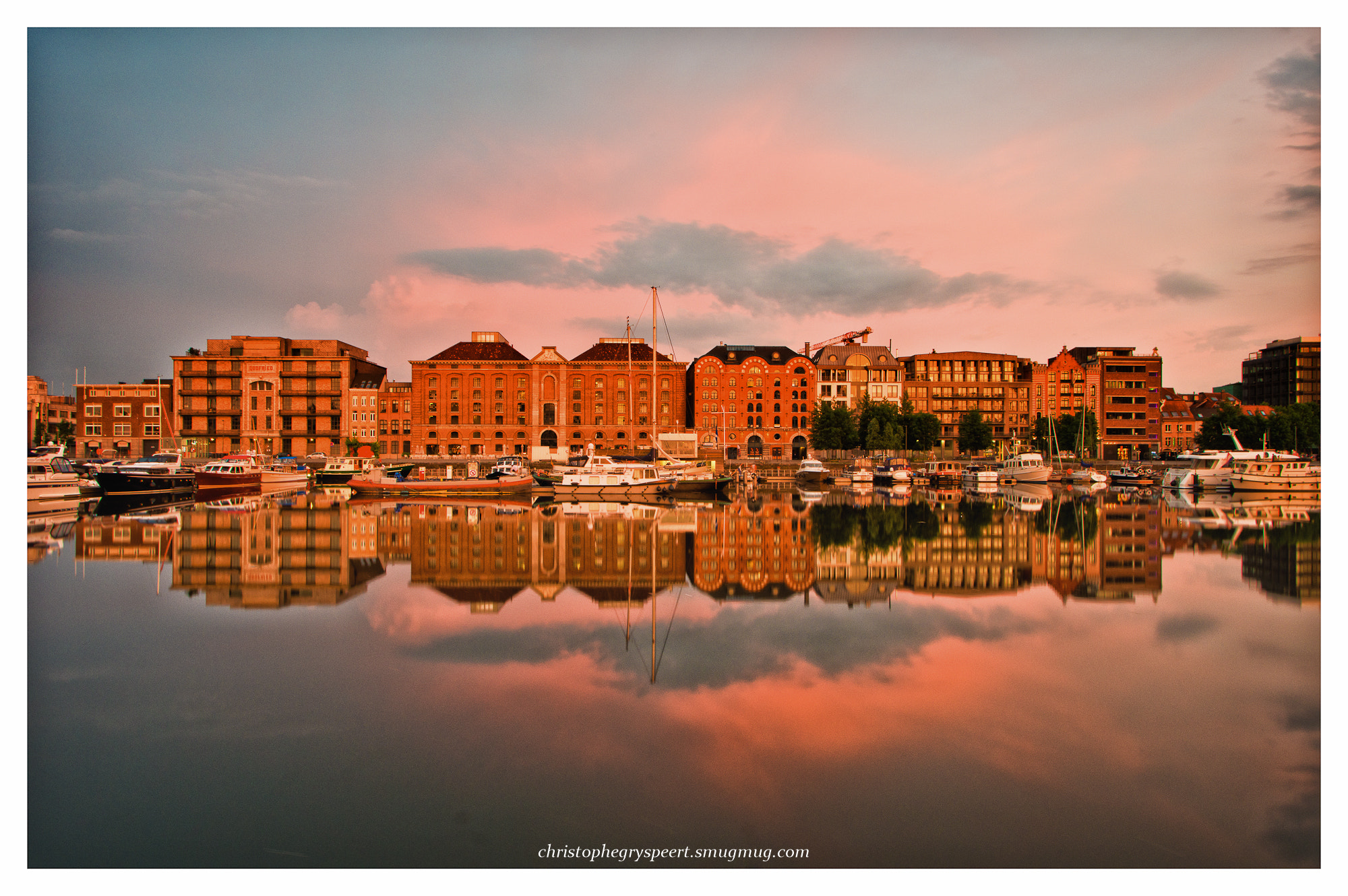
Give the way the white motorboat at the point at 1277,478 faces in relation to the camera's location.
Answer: facing to the right of the viewer
